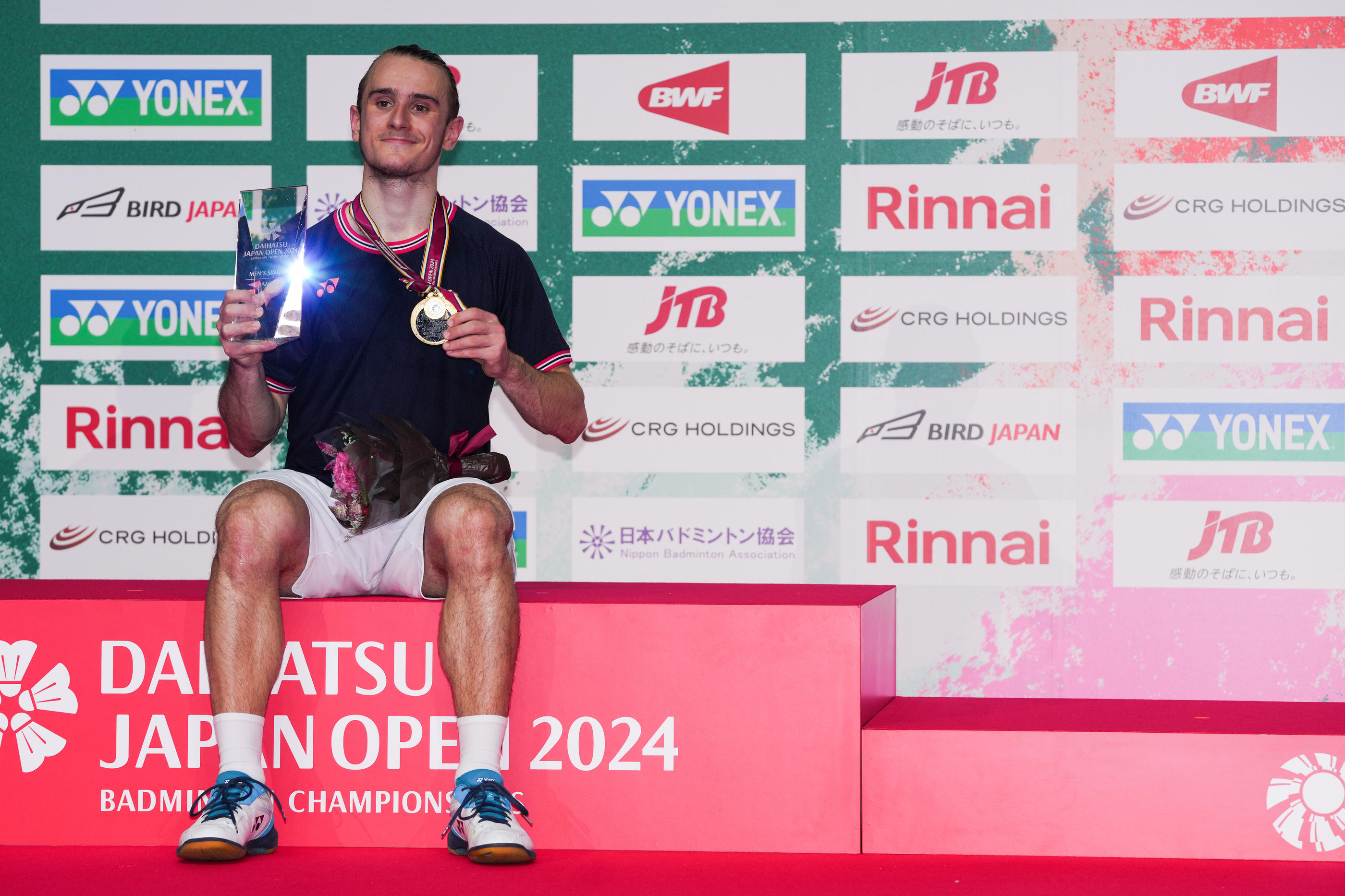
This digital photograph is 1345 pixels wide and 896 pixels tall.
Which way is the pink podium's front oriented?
toward the camera

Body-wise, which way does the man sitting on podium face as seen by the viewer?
toward the camera
